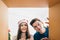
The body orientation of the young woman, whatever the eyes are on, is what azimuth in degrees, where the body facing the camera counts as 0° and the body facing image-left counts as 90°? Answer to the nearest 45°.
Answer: approximately 0°

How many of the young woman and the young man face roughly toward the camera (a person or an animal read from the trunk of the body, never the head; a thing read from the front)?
2

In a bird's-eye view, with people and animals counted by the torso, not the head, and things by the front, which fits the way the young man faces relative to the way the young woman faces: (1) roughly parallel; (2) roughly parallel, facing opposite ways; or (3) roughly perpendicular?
roughly parallel

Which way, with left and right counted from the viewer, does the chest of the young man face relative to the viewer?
facing the viewer
